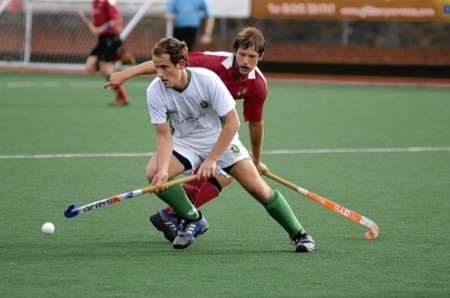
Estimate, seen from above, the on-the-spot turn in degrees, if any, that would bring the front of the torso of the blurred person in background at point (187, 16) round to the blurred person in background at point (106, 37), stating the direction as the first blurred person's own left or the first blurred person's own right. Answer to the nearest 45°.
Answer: approximately 45° to the first blurred person's own right

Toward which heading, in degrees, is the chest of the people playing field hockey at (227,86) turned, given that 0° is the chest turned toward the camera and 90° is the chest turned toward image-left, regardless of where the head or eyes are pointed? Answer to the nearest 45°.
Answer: approximately 0°

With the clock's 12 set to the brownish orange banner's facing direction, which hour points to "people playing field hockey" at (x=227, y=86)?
The people playing field hockey is roughly at 12 o'clock from the brownish orange banner.

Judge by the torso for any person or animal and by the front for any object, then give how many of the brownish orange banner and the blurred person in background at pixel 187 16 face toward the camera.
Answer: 2

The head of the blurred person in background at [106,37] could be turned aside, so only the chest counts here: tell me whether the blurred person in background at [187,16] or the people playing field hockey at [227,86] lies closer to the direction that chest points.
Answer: the people playing field hockey

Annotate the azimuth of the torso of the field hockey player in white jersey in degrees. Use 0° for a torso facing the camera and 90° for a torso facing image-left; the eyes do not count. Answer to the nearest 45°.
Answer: approximately 45°

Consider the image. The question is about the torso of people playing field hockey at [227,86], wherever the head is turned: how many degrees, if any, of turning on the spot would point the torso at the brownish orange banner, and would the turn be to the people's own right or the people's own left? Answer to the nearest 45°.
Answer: approximately 180°
